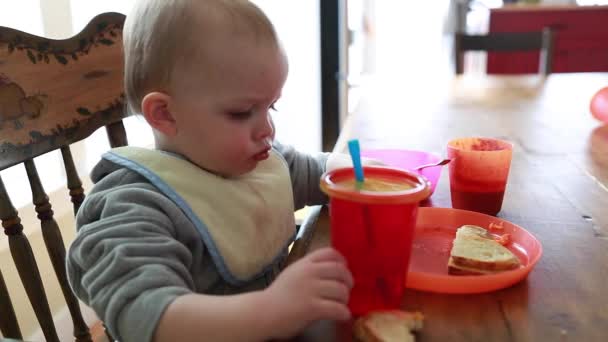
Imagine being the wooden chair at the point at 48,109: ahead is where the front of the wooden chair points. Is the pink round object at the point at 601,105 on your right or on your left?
on your left

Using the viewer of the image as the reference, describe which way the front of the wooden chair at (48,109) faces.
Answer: facing the viewer and to the right of the viewer

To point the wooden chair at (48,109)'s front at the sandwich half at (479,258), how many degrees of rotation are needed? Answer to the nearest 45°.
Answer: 0° — it already faces it
